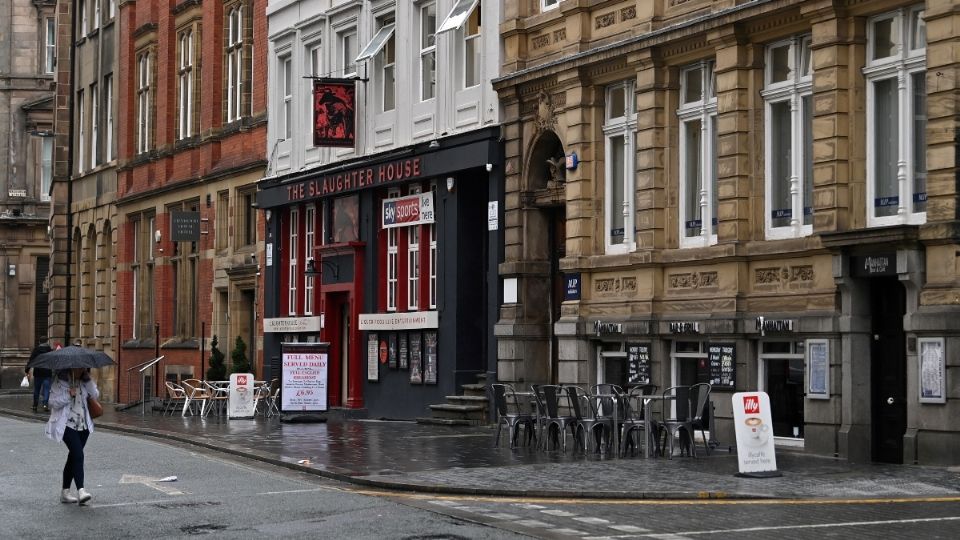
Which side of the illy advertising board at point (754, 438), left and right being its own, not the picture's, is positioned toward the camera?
front

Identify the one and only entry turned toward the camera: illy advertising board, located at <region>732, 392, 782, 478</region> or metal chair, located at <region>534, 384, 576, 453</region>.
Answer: the illy advertising board

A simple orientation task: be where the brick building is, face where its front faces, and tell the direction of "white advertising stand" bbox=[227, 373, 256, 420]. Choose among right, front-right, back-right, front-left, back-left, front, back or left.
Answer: front-left

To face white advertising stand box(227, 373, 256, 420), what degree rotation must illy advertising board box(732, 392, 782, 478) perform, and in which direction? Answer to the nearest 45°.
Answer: approximately 135° to its right

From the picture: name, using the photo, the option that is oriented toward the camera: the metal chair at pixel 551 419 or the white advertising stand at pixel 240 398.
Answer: the white advertising stand

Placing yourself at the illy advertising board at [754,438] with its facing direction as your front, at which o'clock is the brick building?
The brick building is roughly at 5 o'clock from the illy advertising board.

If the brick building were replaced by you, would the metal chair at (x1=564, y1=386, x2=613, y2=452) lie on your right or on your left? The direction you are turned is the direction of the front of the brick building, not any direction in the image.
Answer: on your left

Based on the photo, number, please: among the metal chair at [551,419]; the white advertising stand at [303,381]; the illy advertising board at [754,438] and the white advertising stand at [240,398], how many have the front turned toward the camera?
3

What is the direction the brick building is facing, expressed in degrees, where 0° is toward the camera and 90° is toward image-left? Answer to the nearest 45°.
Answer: approximately 45°

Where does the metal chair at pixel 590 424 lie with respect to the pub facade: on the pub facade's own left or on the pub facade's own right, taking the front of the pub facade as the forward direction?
on the pub facade's own left

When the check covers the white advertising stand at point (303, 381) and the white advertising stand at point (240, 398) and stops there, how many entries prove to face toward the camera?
2

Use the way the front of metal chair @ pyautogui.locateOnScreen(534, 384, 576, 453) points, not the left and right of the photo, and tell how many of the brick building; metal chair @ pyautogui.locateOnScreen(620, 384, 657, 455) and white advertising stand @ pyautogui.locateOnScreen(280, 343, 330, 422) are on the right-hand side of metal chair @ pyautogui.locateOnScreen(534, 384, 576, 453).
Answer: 1

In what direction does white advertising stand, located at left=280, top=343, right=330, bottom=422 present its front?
toward the camera

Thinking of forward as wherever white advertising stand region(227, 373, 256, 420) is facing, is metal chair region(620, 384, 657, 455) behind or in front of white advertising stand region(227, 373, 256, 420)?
in front

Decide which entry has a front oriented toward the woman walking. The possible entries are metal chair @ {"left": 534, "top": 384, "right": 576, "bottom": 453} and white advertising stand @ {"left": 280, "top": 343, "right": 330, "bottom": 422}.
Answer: the white advertising stand
